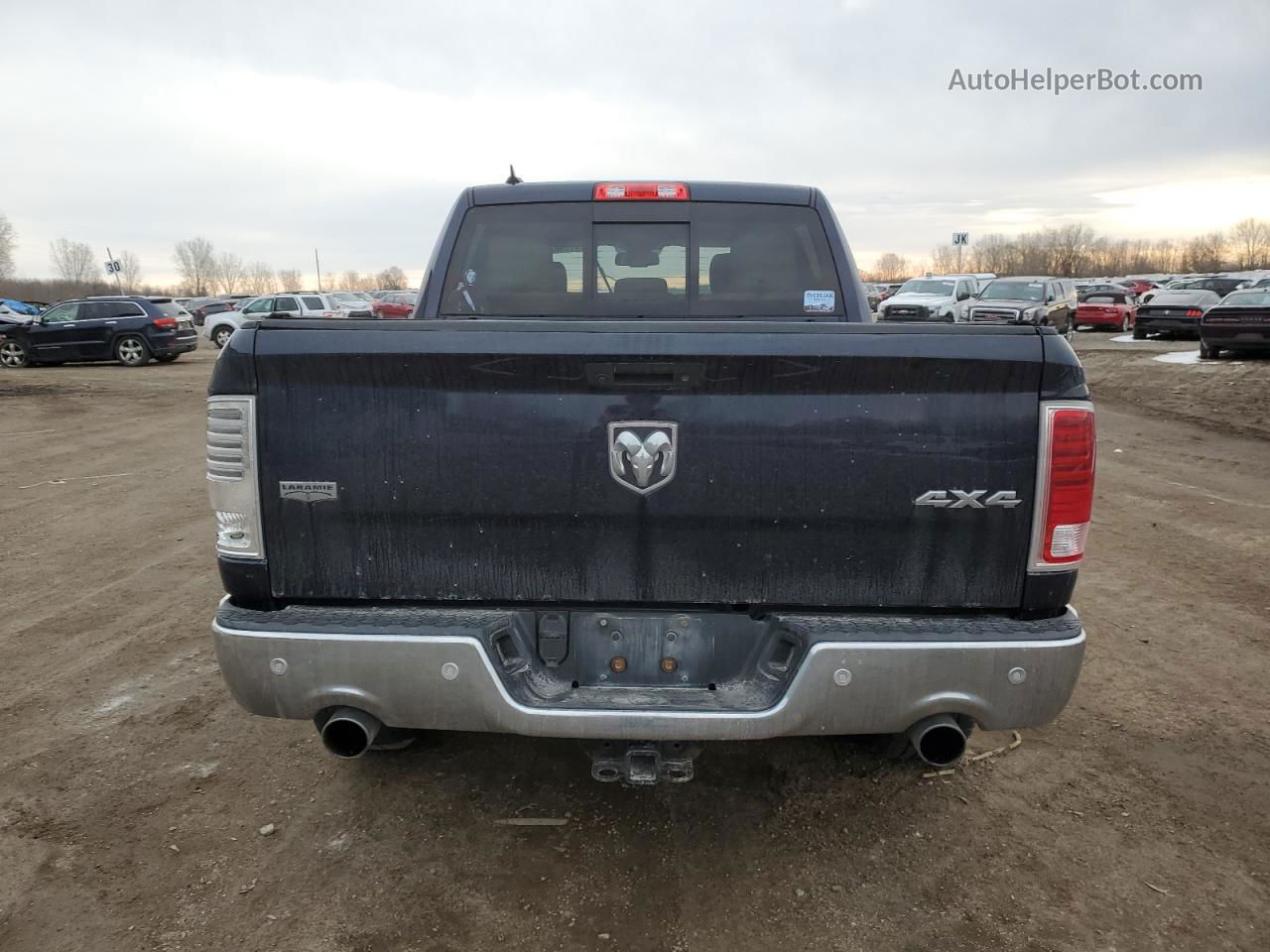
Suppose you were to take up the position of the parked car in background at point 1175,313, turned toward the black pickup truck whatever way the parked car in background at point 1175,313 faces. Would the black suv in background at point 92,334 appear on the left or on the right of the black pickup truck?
right

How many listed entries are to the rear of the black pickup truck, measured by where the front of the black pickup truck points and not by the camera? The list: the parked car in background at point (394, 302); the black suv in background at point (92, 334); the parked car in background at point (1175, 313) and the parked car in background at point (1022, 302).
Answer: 0

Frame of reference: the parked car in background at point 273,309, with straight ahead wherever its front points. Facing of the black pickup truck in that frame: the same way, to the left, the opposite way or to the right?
to the right

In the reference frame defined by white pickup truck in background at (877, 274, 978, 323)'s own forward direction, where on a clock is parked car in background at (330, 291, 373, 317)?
The parked car in background is roughly at 2 o'clock from the white pickup truck in background.

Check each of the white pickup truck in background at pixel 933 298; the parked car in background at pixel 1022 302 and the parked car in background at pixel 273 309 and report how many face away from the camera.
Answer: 0

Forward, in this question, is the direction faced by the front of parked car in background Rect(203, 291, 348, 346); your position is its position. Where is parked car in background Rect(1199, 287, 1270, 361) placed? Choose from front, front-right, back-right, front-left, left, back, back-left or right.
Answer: back-left

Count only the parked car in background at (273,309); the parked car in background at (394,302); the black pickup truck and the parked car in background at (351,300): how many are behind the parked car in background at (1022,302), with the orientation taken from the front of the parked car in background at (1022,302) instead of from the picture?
0

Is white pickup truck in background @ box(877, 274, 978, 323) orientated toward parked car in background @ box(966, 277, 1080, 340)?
no

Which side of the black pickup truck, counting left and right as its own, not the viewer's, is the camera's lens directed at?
back

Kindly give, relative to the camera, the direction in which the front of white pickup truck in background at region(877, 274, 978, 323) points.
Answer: facing the viewer and to the left of the viewer

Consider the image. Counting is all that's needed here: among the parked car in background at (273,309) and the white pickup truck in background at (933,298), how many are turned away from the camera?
0

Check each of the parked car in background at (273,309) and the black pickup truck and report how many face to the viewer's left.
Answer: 1

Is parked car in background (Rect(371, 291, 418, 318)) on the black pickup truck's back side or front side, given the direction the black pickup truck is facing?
on the front side

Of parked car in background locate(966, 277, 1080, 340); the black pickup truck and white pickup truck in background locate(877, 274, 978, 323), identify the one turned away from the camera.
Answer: the black pickup truck

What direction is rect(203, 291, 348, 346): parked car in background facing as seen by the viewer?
to the viewer's left

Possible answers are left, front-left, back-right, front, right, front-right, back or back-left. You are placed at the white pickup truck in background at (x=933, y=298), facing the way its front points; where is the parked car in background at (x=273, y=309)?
front-right

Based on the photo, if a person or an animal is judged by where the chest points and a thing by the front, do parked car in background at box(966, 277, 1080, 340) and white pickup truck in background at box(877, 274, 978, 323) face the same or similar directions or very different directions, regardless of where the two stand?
same or similar directions
